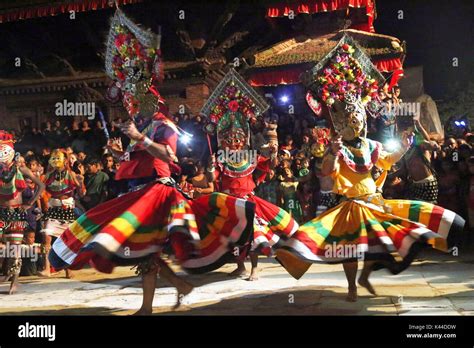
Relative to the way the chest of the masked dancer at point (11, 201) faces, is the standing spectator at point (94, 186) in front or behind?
behind

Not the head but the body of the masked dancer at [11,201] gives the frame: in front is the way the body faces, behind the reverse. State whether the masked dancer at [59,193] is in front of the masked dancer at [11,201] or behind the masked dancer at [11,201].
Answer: behind

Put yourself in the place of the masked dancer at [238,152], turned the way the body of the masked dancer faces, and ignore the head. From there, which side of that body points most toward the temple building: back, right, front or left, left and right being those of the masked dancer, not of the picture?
back

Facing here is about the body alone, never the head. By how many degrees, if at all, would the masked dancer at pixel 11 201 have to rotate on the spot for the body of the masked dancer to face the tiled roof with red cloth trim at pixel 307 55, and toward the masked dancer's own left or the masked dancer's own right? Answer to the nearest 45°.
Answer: approximately 135° to the masked dancer's own left

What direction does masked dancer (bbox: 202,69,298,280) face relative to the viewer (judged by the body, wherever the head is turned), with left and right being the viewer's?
facing the viewer

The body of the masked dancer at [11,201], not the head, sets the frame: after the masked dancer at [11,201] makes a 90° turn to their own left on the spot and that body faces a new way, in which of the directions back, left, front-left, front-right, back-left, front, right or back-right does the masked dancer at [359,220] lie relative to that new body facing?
front-right

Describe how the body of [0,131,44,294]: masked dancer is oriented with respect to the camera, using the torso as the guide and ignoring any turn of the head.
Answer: toward the camera

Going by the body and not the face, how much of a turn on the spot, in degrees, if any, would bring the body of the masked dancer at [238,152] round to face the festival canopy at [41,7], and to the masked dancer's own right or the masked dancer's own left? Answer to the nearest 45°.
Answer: approximately 135° to the masked dancer's own right

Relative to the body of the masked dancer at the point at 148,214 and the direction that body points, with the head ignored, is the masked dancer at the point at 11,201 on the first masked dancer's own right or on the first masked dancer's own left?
on the first masked dancer's own right

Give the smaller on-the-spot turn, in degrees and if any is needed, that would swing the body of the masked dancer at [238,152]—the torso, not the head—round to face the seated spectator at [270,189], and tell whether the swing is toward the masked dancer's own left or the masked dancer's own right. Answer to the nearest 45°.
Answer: approximately 180°
